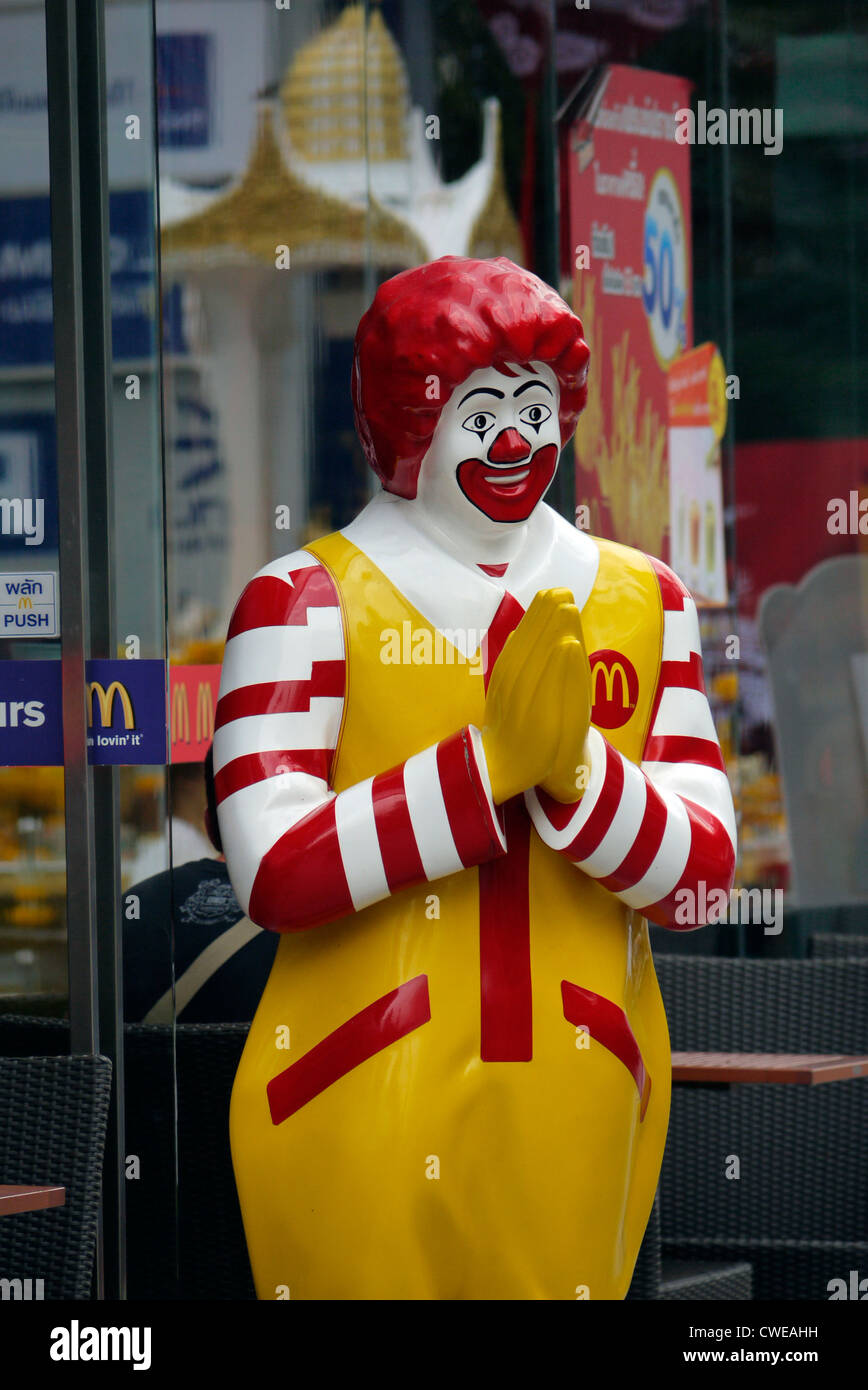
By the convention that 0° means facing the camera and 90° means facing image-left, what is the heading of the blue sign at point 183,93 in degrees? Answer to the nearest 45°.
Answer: approximately 0°

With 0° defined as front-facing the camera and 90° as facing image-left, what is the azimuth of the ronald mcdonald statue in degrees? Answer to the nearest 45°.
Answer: approximately 315°

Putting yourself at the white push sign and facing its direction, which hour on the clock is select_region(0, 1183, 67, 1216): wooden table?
The wooden table is roughly at 12 o'clock from the white push sign.

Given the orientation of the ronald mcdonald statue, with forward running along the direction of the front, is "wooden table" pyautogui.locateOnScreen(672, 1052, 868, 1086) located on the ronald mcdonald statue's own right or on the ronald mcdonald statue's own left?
on the ronald mcdonald statue's own left

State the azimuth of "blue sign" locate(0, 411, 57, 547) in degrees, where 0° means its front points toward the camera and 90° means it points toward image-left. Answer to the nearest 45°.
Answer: approximately 0°
